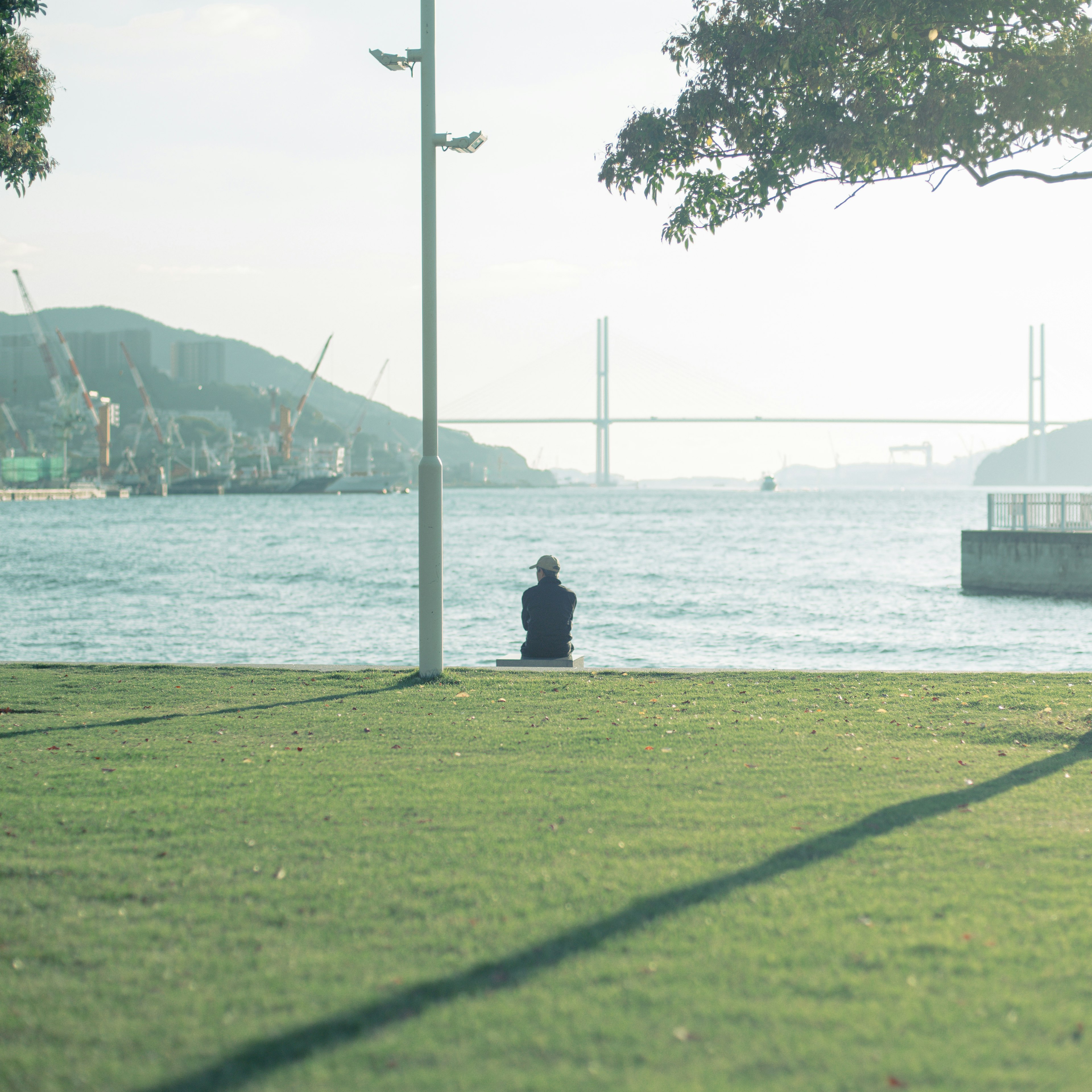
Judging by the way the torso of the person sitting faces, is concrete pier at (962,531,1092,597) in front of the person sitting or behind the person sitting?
in front

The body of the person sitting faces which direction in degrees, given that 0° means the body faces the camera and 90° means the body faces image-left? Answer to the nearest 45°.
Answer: approximately 180°

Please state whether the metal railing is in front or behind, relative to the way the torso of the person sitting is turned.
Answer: in front
